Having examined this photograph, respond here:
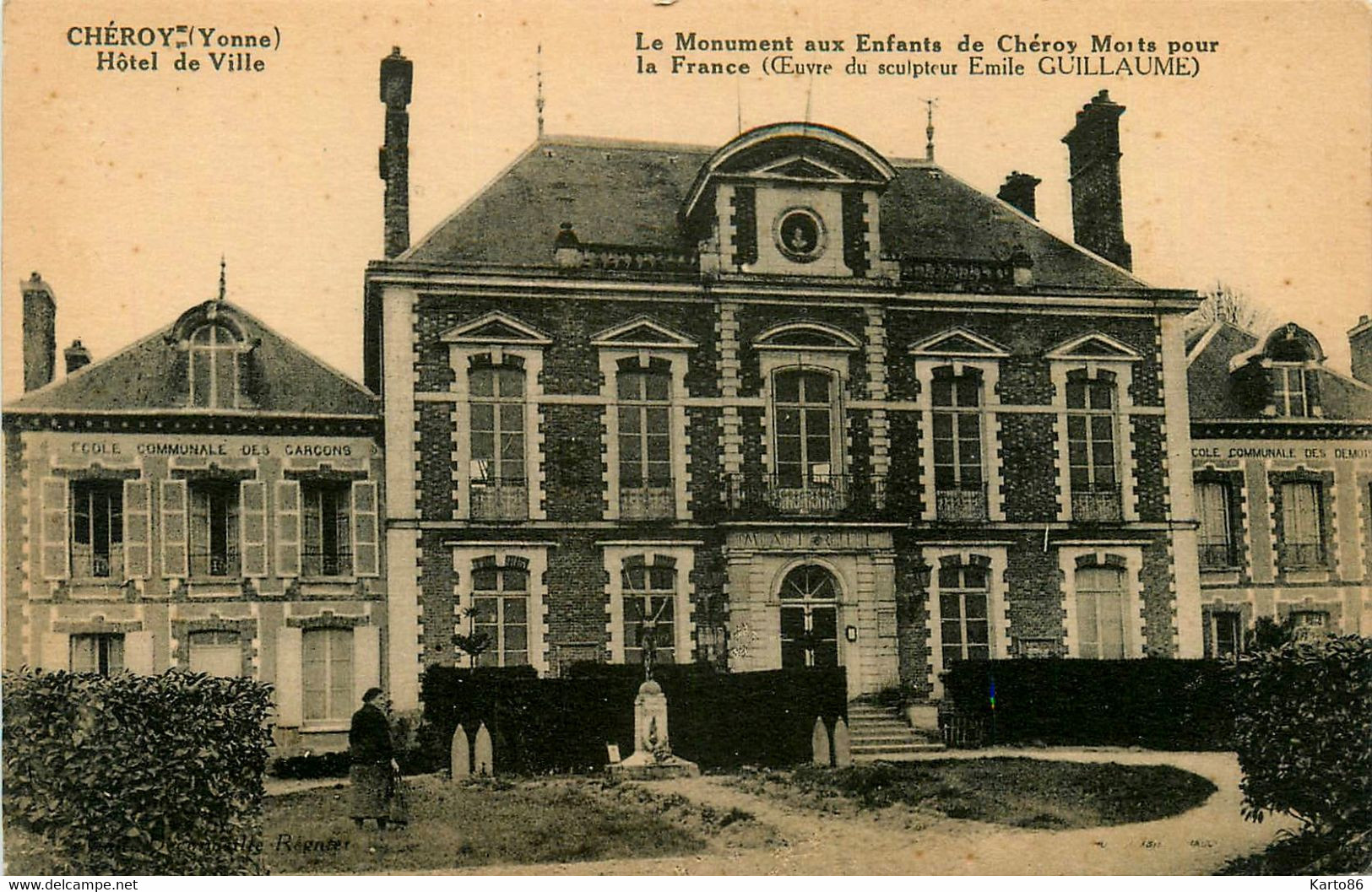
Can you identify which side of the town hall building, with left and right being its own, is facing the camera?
front

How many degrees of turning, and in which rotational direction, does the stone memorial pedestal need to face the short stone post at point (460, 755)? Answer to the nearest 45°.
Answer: approximately 90° to its right

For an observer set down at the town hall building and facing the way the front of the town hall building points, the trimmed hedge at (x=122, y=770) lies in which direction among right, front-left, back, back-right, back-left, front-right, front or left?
front-right

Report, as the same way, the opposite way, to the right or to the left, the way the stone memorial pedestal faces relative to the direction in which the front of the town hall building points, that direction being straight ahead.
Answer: the same way

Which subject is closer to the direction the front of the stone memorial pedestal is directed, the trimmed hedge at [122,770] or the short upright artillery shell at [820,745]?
the trimmed hedge

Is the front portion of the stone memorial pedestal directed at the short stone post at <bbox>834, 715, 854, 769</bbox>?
no

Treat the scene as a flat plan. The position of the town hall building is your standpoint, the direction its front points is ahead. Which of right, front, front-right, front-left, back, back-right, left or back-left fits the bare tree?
left

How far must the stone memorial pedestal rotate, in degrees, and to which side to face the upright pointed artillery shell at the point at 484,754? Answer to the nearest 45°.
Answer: approximately 90° to its right

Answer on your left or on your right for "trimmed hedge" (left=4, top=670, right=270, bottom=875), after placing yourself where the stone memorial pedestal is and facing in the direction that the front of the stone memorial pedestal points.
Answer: on your right

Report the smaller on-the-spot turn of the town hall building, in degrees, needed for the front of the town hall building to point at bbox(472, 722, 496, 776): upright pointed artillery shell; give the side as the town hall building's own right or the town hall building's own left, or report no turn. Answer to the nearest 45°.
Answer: approximately 45° to the town hall building's own right

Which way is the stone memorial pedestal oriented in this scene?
toward the camera

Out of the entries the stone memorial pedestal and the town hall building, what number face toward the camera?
2

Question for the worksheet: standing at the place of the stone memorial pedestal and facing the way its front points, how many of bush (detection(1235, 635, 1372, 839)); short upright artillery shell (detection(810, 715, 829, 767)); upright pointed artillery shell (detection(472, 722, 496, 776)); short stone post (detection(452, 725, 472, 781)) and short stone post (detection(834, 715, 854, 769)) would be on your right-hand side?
2
